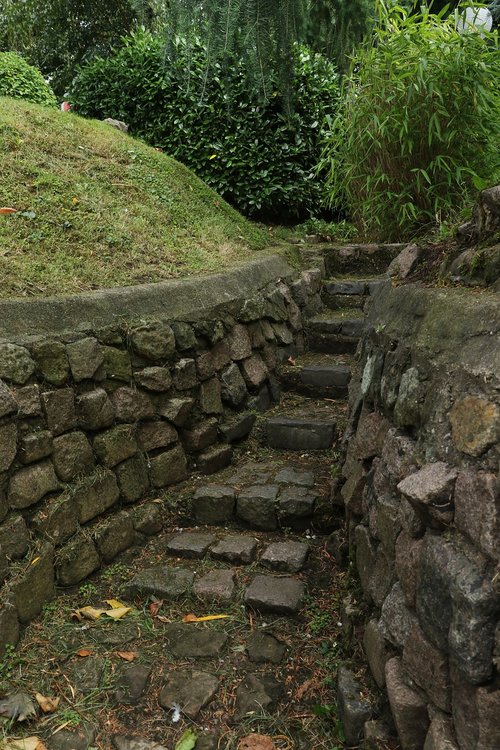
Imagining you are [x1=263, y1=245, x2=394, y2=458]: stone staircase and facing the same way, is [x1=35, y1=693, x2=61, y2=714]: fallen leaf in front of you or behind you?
in front

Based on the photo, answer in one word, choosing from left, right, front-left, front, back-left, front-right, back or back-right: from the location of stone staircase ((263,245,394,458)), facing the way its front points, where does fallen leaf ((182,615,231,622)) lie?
front

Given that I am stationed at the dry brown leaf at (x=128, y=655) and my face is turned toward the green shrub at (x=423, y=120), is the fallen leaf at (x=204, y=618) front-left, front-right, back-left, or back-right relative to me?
front-right

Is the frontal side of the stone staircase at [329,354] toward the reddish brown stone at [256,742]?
yes

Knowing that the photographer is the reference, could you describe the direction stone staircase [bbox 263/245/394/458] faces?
facing the viewer

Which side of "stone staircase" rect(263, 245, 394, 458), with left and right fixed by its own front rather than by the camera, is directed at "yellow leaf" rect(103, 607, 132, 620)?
front

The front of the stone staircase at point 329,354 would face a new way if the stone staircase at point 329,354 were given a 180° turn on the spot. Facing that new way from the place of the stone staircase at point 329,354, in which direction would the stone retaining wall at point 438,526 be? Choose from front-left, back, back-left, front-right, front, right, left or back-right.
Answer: back

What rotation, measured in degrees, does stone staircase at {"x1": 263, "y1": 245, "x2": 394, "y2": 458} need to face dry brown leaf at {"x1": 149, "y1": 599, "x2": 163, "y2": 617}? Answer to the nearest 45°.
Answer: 0° — it already faces it

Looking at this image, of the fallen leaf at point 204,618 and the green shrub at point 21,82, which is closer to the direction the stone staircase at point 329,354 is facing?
the fallen leaf

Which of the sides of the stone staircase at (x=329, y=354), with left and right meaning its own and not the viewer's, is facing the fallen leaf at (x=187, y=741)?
front

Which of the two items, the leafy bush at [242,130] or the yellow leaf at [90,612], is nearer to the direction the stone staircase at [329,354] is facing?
the yellow leaf

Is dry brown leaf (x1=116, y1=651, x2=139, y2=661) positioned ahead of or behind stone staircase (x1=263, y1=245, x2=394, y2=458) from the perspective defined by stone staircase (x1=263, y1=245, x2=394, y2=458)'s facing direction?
ahead

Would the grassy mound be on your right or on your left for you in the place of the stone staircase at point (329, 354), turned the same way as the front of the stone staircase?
on your right

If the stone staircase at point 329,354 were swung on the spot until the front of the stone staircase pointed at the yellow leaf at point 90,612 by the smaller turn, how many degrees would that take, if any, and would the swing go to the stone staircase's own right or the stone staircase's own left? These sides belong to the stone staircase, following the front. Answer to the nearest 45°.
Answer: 0° — it already faces it
